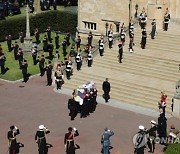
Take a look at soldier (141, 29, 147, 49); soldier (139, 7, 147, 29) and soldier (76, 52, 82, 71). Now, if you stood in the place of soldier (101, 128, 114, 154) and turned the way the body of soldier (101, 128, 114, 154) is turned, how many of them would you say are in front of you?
3

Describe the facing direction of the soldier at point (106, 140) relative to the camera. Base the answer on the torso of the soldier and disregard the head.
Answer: away from the camera

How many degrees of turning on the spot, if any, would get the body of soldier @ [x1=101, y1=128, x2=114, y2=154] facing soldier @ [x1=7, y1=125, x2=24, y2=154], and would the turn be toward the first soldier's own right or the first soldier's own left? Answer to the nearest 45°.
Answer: approximately 90° to the first soldier's own left

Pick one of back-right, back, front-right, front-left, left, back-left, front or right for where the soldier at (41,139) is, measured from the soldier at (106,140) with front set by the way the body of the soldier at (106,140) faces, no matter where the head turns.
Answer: left

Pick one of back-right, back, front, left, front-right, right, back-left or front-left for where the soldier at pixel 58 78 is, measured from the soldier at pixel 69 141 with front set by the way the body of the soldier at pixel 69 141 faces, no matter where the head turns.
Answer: front

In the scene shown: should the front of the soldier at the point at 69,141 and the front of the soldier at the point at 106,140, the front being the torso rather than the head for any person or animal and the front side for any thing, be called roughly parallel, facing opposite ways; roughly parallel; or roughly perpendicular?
roughly parallel

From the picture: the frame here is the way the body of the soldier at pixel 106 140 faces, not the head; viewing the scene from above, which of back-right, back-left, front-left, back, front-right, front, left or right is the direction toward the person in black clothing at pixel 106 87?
front

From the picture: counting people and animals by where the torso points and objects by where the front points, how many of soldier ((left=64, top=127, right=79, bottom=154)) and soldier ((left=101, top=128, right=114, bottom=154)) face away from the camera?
2

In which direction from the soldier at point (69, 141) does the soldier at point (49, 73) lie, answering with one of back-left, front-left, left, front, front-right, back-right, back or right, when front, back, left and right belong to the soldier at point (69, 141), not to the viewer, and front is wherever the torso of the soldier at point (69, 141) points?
front

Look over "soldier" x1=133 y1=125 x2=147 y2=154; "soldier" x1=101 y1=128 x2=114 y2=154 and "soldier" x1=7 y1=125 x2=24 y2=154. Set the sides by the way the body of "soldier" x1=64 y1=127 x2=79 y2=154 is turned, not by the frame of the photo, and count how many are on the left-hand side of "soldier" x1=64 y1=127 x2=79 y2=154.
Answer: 1

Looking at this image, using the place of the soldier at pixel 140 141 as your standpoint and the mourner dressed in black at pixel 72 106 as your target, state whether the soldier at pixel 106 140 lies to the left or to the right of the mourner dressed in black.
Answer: left

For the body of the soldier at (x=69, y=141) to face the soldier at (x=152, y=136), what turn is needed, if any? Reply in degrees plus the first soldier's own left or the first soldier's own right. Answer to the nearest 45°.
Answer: approximately 90° to the first soldier's own right

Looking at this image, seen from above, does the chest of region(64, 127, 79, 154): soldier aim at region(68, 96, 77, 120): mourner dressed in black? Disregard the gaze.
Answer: yes

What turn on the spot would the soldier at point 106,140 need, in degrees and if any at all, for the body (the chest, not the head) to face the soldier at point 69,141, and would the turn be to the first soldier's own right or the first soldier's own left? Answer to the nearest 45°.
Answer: approximately 90° to the first soldier's own left

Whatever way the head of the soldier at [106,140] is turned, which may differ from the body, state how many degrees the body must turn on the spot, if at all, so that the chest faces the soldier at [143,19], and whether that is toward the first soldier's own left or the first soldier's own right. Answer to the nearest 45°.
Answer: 0° — they already face them

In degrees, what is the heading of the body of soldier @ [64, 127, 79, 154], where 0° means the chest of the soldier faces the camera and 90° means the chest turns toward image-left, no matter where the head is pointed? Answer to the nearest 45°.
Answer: approximately 180°

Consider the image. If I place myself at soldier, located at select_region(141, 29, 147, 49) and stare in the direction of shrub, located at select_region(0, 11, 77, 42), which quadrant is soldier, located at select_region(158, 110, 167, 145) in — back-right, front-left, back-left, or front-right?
back-left
